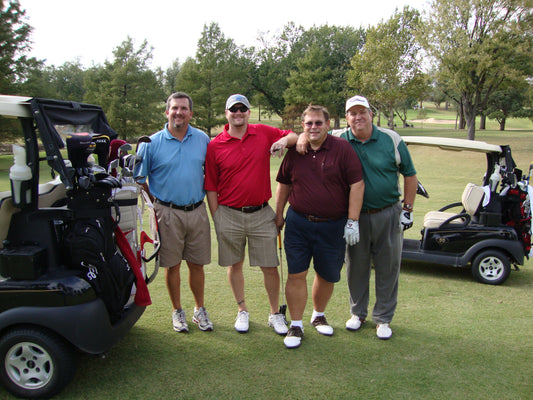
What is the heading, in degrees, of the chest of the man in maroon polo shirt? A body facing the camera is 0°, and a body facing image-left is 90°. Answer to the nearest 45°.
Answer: approximately 0°

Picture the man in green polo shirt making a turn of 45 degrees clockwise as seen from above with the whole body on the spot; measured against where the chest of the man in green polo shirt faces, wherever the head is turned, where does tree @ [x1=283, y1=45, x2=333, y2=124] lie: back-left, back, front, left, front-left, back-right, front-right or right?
back-right

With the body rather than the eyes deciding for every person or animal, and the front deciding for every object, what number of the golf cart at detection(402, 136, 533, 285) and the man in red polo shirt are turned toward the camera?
1

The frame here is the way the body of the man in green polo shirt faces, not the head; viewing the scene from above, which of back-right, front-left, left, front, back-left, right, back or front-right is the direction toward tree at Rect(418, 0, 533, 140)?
back

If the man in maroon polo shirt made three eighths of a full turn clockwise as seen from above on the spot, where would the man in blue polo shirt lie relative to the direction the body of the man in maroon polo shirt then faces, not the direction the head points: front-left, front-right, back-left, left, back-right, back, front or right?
front-left

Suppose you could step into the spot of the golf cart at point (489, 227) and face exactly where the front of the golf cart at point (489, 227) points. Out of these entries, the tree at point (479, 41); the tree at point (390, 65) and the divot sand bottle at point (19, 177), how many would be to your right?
2

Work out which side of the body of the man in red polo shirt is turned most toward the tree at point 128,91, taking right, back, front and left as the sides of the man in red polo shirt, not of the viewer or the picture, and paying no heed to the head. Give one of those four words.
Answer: back

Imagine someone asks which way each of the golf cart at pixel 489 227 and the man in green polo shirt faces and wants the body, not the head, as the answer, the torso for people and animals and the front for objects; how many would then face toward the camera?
1

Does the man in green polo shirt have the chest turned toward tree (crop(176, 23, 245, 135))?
no

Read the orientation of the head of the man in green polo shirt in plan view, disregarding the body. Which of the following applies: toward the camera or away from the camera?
toward the camera

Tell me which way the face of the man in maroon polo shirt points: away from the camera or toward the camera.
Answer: toward the camera

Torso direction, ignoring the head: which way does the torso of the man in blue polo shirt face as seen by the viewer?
toward the camera

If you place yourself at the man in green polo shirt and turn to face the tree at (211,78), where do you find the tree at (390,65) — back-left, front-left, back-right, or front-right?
front-right

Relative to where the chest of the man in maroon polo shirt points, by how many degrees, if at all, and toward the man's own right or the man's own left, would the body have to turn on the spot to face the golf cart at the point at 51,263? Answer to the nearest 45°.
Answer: approximately 45° to the man's own right

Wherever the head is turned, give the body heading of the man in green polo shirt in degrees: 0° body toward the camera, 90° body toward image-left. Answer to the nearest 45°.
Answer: approximately 0°

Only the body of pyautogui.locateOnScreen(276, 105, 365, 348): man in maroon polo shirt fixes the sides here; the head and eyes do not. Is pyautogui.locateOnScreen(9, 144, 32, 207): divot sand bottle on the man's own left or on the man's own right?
on the man's own right

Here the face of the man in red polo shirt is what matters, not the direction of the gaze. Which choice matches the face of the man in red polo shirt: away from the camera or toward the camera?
toward the camera

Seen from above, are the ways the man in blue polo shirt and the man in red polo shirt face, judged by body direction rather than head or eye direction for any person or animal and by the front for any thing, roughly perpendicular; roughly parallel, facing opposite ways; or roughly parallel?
roughly parallel

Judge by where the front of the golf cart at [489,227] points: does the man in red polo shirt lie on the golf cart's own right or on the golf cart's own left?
on the golf cart's own left

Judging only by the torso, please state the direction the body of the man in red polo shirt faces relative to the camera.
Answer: toward the camera
